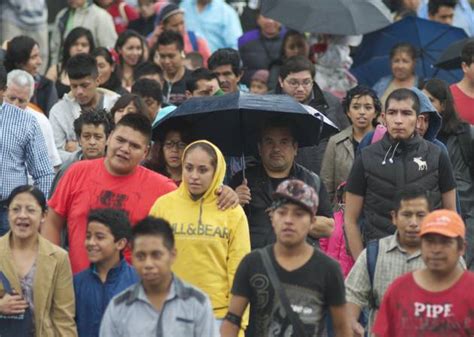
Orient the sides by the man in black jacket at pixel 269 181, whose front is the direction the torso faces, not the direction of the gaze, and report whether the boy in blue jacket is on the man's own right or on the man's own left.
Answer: on the man's own right

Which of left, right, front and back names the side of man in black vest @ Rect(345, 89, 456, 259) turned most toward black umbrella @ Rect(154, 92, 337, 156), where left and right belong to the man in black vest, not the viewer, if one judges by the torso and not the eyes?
right

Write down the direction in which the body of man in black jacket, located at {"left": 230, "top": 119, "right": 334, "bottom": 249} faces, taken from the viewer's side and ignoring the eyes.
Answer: toward the camera

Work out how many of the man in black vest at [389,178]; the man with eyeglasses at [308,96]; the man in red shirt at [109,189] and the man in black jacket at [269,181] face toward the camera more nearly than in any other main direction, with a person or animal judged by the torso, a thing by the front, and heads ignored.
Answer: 4

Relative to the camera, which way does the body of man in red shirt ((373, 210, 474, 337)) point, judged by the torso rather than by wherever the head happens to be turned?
toward the camera

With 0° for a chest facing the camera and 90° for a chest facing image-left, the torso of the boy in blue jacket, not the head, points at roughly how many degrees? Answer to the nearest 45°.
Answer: approximately 45°

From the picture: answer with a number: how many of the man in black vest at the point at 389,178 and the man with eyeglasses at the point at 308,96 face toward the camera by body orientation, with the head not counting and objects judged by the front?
2

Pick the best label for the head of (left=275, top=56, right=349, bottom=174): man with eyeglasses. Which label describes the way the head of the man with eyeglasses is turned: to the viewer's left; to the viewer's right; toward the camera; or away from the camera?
toward the camera

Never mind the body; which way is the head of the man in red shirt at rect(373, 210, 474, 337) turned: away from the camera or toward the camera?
toward the camera

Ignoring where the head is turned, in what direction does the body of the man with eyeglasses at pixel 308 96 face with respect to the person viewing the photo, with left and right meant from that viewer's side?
facing the viewer

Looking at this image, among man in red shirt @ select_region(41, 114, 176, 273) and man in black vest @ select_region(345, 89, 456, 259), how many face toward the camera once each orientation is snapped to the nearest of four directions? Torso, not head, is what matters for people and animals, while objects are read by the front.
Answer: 2
